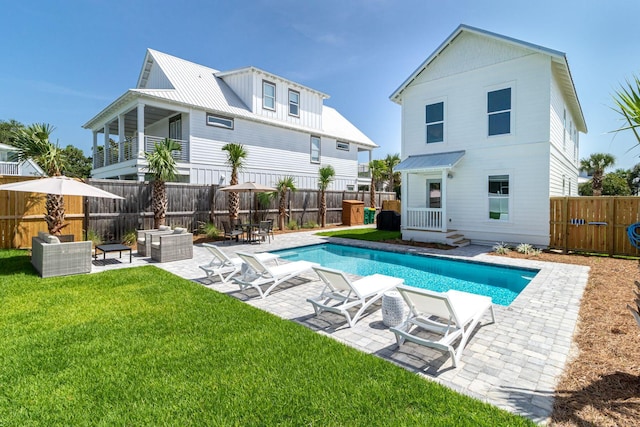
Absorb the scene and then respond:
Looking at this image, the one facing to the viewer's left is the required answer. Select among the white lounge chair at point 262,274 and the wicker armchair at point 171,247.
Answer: the wicker armchair

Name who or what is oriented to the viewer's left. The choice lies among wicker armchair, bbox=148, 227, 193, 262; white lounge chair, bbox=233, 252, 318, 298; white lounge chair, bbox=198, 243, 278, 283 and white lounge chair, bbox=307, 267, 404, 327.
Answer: the wicker armchair

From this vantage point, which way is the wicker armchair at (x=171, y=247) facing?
to the viewer's left

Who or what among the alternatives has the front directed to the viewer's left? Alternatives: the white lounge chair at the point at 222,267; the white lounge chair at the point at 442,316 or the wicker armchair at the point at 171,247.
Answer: the wicker armchair
